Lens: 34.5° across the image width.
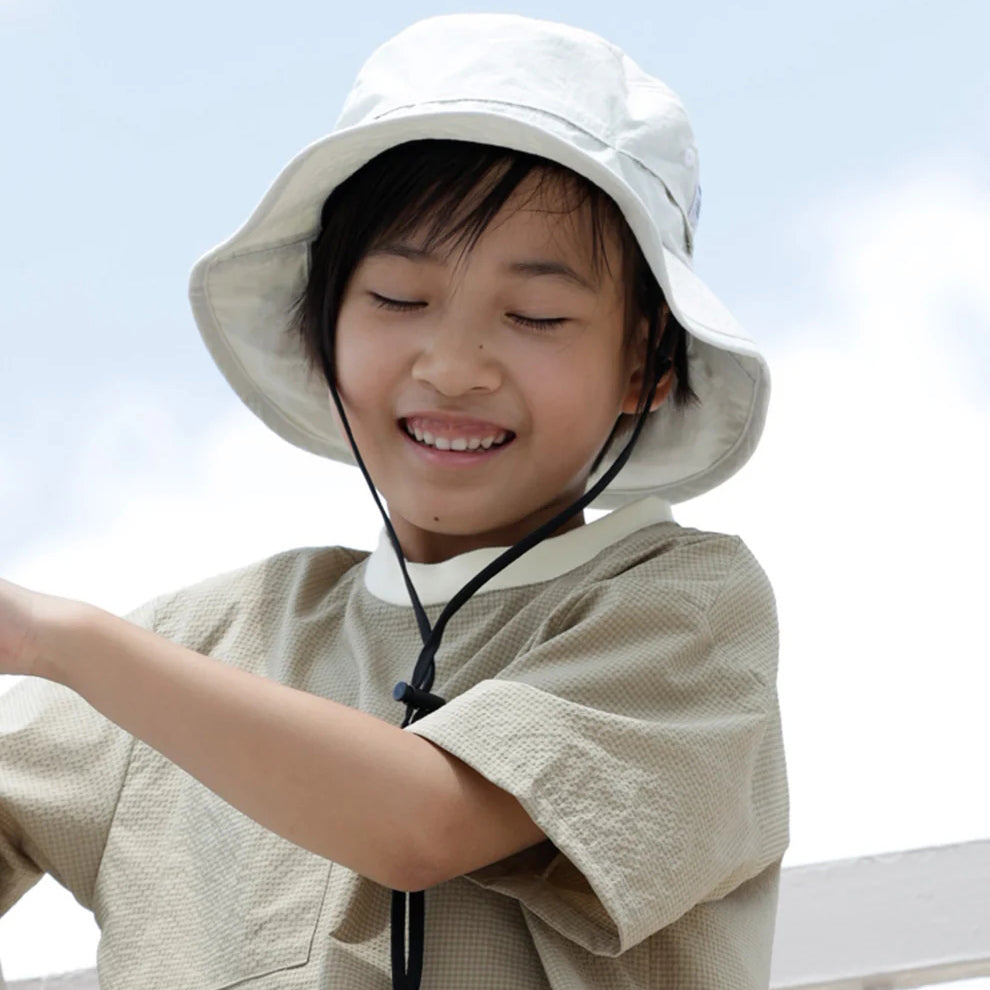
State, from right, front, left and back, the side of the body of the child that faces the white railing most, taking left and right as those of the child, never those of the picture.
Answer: back

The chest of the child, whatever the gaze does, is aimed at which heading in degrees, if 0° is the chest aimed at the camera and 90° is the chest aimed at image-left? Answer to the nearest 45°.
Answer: approximately 45°
